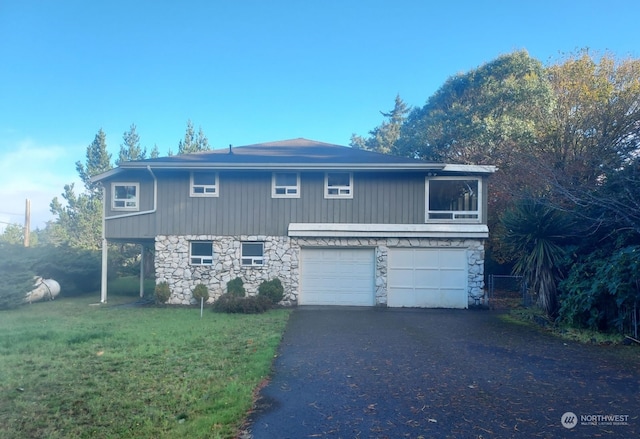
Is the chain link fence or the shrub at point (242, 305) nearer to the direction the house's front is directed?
the shrub

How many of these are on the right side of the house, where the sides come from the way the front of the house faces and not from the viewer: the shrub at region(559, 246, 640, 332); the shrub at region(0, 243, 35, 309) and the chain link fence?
1

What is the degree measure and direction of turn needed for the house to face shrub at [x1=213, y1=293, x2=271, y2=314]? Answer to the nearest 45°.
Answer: approximately 45° to its right

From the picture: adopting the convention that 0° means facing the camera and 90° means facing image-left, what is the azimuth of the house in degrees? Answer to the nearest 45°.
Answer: approximately 0°

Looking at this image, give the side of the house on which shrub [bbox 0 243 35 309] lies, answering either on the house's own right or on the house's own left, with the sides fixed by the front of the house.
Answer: on the house's own right

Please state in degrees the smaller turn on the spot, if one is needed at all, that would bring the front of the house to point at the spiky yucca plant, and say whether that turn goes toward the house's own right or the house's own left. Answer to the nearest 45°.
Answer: approximately 45° to the house's own left

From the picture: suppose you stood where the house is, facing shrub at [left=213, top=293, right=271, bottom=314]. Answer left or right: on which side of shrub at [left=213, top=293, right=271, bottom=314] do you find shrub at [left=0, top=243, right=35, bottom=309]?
right

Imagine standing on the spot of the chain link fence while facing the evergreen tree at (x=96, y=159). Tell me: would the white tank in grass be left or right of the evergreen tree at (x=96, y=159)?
left

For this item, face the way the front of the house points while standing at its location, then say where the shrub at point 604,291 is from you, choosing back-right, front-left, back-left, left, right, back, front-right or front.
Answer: front-left

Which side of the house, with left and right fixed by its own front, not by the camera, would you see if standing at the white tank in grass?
right

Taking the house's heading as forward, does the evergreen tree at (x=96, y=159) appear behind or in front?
behind

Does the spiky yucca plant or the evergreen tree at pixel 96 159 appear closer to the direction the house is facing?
the spiky yucca plant
